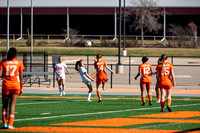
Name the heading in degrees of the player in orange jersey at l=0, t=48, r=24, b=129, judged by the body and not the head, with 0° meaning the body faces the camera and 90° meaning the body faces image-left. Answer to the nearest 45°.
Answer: approximately 180°
